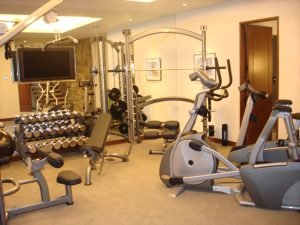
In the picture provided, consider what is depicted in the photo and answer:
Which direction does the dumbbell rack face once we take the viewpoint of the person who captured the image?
facing the viewer and to the right of the viewer

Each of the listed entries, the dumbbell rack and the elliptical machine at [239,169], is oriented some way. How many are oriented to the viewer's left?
1

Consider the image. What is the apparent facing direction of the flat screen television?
toward the camera

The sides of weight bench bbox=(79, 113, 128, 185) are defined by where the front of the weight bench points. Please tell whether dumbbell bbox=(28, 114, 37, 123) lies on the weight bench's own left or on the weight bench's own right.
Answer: on the weight bench's own right

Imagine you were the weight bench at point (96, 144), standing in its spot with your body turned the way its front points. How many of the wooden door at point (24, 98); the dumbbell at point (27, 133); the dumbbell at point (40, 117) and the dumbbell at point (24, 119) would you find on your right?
4

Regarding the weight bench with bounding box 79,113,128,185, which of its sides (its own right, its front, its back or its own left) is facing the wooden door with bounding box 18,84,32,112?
right

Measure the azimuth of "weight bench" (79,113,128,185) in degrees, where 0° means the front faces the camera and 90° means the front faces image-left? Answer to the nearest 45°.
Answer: approximately 45°

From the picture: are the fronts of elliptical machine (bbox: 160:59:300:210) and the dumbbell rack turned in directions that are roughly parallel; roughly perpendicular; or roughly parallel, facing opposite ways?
roughly parallel, facing opposite ways

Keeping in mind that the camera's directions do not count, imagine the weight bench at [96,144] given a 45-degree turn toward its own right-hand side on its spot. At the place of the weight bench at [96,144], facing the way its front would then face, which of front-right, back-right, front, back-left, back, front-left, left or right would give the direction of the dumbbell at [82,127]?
right

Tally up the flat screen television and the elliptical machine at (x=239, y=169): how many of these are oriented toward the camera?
1

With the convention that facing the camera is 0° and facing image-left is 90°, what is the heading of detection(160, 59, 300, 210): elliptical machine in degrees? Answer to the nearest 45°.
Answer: approximately 90°
